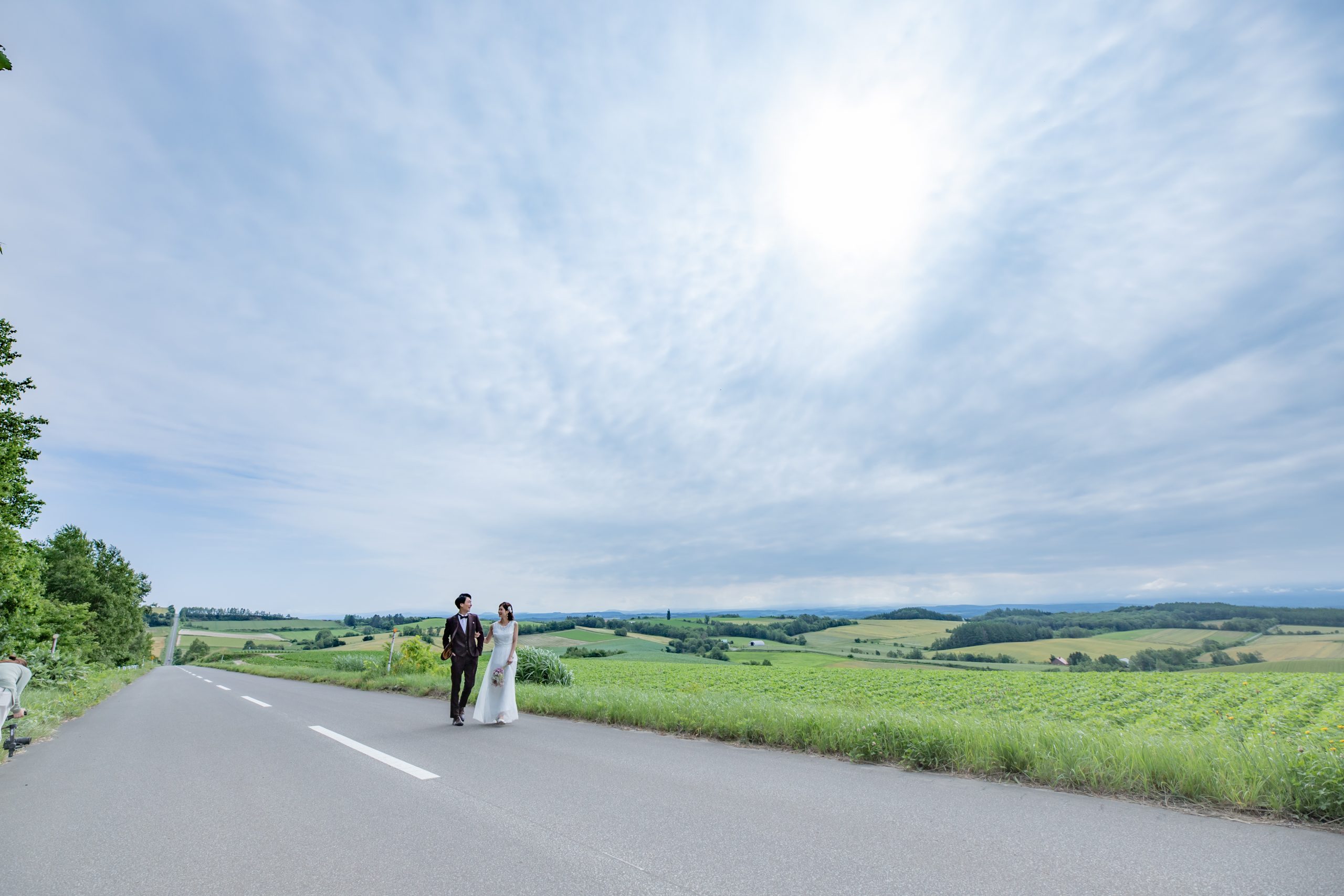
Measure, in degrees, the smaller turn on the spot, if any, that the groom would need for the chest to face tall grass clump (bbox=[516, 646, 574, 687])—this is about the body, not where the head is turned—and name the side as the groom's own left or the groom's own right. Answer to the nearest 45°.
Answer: approximately 180°

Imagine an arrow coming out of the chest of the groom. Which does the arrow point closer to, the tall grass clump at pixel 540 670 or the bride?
the bride

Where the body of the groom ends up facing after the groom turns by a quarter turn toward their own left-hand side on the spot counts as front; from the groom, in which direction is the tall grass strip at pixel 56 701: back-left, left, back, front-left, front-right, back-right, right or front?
back-left

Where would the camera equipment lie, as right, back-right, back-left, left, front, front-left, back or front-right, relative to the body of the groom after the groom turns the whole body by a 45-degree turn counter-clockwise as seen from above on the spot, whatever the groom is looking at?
back-right

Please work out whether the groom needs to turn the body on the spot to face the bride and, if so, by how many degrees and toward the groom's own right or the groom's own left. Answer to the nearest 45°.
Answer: approximately 45° to the groom's own left

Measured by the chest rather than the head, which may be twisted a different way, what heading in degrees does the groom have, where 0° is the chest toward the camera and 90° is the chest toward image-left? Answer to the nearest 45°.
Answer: approximately 0°

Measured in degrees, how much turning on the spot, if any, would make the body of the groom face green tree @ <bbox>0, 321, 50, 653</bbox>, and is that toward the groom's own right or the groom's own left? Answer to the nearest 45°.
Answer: approximately 135° to the groom's own right

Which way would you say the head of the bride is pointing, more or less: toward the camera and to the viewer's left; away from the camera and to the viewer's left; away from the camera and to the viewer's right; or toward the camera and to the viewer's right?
toward the camera and to the viewer's left

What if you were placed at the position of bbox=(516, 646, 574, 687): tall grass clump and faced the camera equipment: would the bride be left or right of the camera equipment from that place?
left
